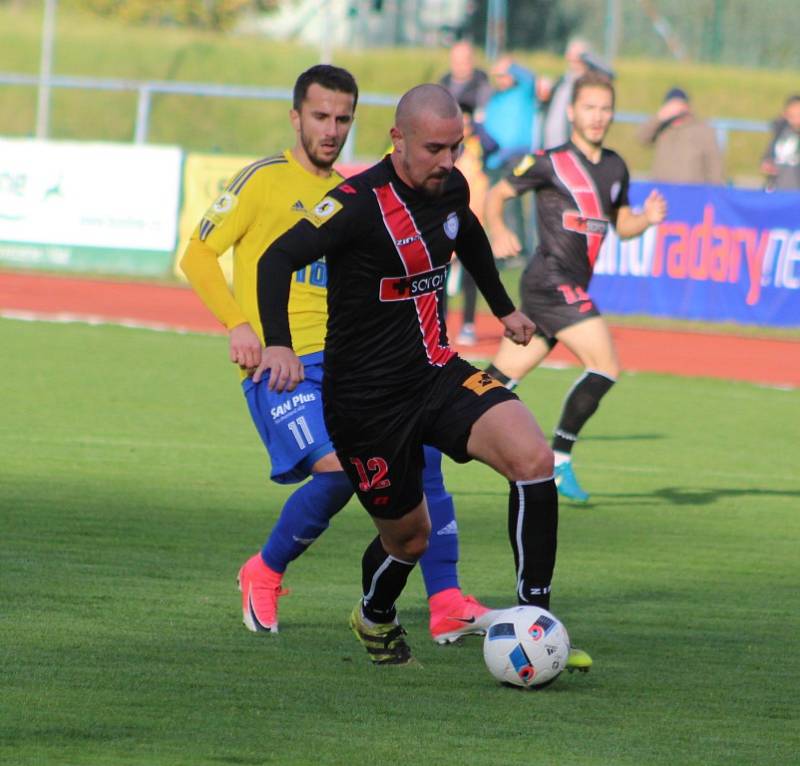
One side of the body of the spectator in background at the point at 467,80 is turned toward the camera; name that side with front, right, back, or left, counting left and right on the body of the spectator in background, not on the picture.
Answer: front

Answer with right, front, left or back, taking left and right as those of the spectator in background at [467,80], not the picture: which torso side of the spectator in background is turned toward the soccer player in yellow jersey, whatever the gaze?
front

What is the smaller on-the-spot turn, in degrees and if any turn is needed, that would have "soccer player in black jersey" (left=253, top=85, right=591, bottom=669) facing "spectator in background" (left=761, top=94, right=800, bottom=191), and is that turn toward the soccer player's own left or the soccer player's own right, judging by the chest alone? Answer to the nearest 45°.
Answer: approximately 135° to the soccer player's own left

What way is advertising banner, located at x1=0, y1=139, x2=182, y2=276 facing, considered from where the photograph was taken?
facing the viewer

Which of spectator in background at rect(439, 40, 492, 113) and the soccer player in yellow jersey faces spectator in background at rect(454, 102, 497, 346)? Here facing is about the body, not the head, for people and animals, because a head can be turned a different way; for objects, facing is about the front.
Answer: spectator in background at rect(439, 40, 492, 113)

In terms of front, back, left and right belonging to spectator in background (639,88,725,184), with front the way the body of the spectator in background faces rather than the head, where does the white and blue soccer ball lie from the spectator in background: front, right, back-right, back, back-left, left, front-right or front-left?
front

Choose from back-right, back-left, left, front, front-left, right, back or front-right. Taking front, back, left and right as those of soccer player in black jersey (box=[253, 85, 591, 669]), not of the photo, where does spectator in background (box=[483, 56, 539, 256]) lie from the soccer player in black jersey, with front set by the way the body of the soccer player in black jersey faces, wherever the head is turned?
back-left

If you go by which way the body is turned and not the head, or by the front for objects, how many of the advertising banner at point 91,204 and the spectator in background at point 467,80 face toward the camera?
2

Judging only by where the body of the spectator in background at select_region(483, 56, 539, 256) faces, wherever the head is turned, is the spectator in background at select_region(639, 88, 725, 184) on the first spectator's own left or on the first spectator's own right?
on the first spectator's own left

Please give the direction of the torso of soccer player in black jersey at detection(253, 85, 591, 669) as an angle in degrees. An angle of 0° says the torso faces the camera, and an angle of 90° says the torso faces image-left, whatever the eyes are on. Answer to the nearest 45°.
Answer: approximately 315°

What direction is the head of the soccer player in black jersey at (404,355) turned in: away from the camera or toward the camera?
toward the camera

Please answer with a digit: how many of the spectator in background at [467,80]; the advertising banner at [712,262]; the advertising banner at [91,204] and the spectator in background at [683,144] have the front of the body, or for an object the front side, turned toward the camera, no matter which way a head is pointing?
4

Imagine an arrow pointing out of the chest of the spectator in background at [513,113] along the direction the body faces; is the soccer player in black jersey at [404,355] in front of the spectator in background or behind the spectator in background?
in front

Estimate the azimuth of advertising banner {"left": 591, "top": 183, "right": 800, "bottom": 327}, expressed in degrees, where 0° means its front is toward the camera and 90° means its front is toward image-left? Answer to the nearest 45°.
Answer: approximately 0°

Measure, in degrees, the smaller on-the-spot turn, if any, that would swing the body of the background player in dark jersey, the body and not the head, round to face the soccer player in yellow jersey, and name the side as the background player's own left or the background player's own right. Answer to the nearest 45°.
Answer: approximately 45° to the background player's own right
